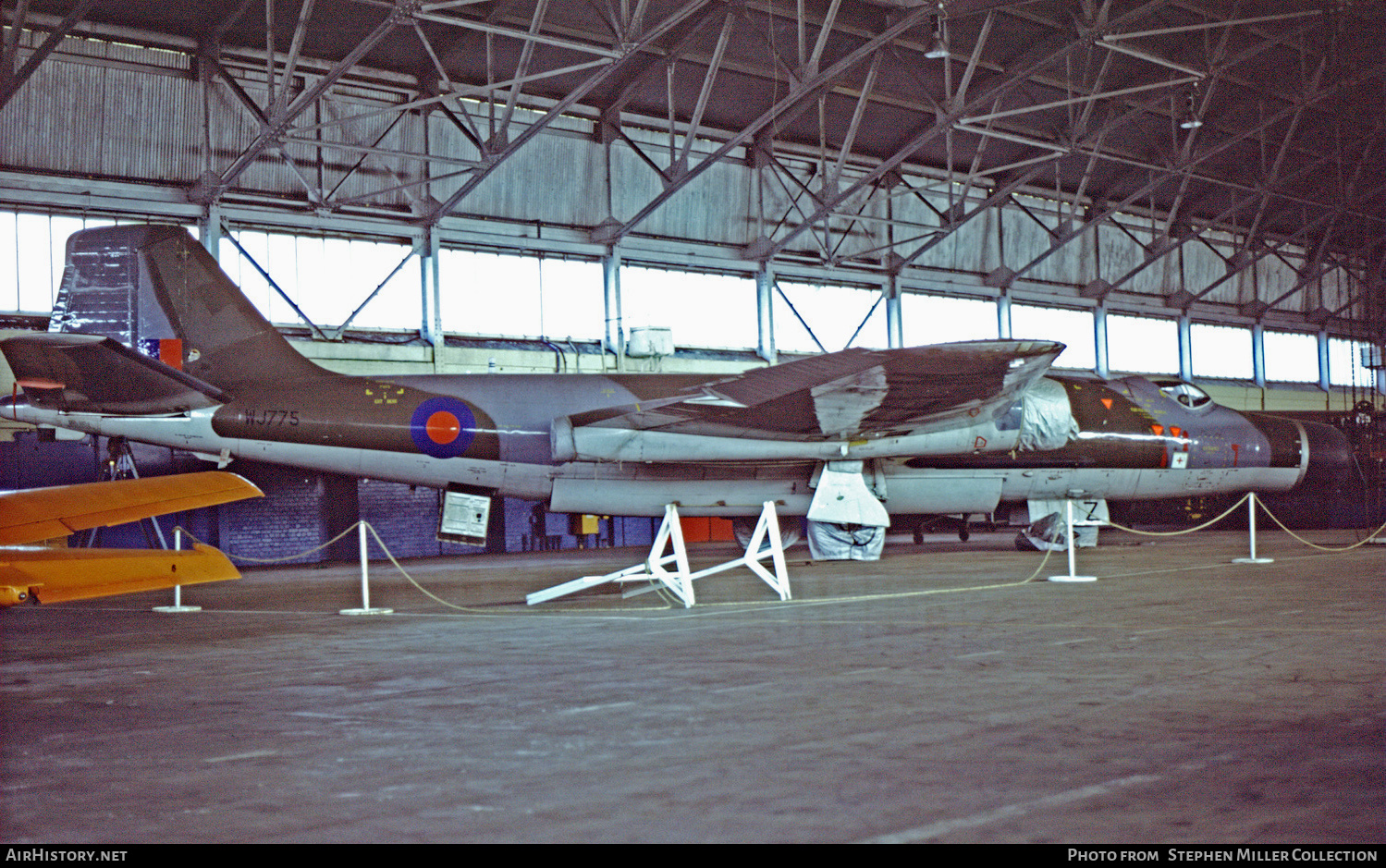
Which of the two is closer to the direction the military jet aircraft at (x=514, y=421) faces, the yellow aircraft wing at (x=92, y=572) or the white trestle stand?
the white trestle stand

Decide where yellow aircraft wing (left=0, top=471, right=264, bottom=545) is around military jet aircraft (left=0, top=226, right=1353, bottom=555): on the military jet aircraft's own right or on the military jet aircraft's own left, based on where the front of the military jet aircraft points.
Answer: on the military jet aircraft's own right

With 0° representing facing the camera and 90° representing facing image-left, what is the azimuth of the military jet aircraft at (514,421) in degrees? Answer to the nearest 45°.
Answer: approximately 270°

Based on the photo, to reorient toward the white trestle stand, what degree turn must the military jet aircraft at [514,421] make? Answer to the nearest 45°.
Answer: approximately 45° to its right

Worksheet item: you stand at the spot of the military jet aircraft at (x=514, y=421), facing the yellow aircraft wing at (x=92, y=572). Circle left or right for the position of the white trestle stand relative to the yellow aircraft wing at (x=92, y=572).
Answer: left
